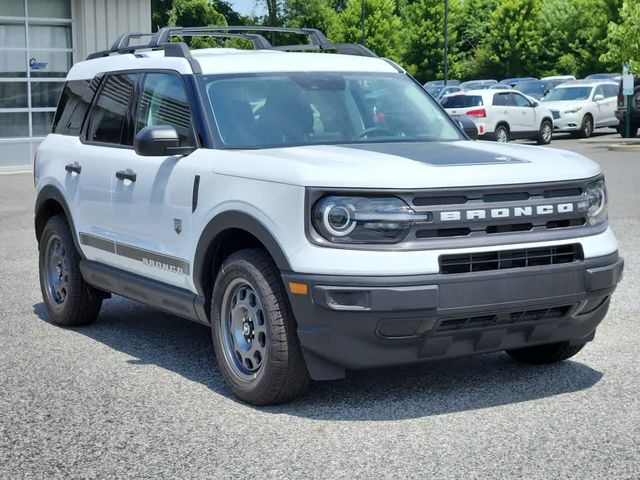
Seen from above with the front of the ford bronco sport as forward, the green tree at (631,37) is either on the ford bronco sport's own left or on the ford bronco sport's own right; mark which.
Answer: on the ford bronco sport's own left

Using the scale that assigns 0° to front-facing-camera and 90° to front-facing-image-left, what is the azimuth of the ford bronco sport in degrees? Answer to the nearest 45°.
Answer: approximately 315°

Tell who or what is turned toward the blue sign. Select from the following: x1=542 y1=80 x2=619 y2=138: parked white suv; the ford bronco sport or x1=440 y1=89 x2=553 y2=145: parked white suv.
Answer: x1=542 y1=80 x2=619 y2=138: parked white suv

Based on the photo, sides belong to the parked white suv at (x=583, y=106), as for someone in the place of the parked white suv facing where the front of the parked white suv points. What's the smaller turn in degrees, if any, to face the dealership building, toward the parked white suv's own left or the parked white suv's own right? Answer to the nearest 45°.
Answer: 0° — it already faces it

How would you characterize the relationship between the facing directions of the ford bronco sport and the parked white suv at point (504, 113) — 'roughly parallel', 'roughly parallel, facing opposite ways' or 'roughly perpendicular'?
roughly perpendicular

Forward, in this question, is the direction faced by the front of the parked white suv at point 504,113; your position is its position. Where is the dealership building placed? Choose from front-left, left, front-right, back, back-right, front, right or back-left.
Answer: back

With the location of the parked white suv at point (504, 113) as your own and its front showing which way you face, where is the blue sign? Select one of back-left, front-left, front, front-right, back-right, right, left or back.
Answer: back

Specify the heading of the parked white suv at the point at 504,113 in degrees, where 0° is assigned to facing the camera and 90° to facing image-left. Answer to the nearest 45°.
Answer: approximately 225°

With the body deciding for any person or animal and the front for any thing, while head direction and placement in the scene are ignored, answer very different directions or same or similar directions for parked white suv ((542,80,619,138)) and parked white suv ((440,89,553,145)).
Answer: very different directions

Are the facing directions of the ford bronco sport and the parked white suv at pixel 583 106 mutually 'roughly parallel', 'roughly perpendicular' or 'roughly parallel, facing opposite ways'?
roughly perpendicular

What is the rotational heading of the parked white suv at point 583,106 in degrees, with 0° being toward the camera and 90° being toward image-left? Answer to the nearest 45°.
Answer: approximately 45°

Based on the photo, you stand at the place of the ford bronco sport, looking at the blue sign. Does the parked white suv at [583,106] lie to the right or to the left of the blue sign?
right
